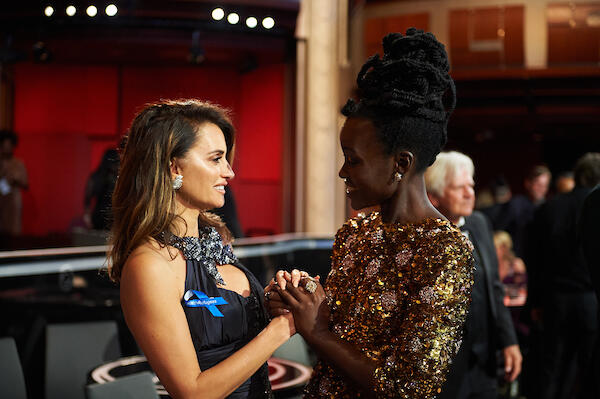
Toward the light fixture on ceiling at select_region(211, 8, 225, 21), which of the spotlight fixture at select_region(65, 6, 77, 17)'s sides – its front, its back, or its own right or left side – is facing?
left

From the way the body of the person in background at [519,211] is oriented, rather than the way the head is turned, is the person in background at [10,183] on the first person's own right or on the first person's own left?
on the first person's own right

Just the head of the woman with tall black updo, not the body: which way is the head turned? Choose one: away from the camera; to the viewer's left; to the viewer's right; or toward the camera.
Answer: to the viewer's left

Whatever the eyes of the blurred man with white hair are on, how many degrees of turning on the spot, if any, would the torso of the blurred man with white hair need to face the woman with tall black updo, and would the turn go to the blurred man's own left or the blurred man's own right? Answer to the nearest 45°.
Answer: approximately 45° to the blurred man's own right

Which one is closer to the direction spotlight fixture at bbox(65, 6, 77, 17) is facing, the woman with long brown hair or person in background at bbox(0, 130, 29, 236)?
the woman with long brown hair

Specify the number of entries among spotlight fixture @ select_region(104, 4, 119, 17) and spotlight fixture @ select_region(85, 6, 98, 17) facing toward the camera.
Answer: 2

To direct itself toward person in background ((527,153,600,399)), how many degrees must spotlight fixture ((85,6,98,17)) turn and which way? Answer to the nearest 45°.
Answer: approximately 90° to its left

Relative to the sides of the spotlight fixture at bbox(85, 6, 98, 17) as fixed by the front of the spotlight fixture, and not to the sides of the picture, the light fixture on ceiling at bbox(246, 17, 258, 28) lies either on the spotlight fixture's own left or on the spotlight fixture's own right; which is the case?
on the spotlight fixture's own left

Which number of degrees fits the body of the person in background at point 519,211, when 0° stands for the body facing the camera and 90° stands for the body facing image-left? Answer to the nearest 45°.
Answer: approximately 315°
